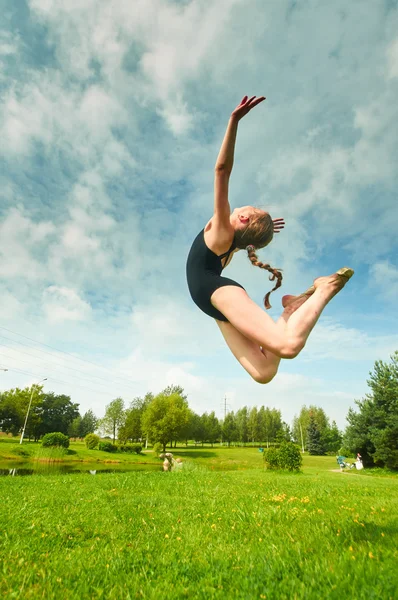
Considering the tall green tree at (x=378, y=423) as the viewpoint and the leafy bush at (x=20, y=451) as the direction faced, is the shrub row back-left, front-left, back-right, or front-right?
front-right

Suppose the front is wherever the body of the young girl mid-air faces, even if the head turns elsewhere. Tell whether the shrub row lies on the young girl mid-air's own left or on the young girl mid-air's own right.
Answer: on the young girl mid-air's own right

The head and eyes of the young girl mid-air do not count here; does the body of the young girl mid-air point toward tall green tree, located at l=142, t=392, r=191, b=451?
no

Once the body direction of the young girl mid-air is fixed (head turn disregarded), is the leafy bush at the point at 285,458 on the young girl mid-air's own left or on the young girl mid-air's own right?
on the young girl mid-air's own right

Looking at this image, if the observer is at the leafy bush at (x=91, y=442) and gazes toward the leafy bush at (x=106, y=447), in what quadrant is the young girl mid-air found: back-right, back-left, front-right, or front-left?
front-right

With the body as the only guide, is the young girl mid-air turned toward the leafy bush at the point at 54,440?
no

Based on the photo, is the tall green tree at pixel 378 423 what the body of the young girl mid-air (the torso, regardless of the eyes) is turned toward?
no

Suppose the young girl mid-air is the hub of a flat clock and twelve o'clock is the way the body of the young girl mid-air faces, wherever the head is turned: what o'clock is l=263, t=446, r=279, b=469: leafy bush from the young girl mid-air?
The leafy bush is roughly at 3 o'clock from the young girl mid-air.

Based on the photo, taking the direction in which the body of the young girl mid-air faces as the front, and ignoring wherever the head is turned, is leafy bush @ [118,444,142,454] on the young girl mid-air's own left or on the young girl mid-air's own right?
on the young girl mid-air's own right
